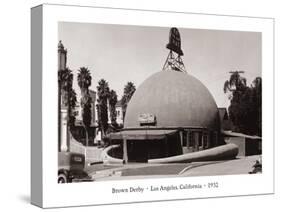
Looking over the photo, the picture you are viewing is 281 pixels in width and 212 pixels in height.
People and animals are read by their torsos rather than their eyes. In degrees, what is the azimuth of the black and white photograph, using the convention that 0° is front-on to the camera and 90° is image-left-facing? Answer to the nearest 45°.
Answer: approximately 315°
